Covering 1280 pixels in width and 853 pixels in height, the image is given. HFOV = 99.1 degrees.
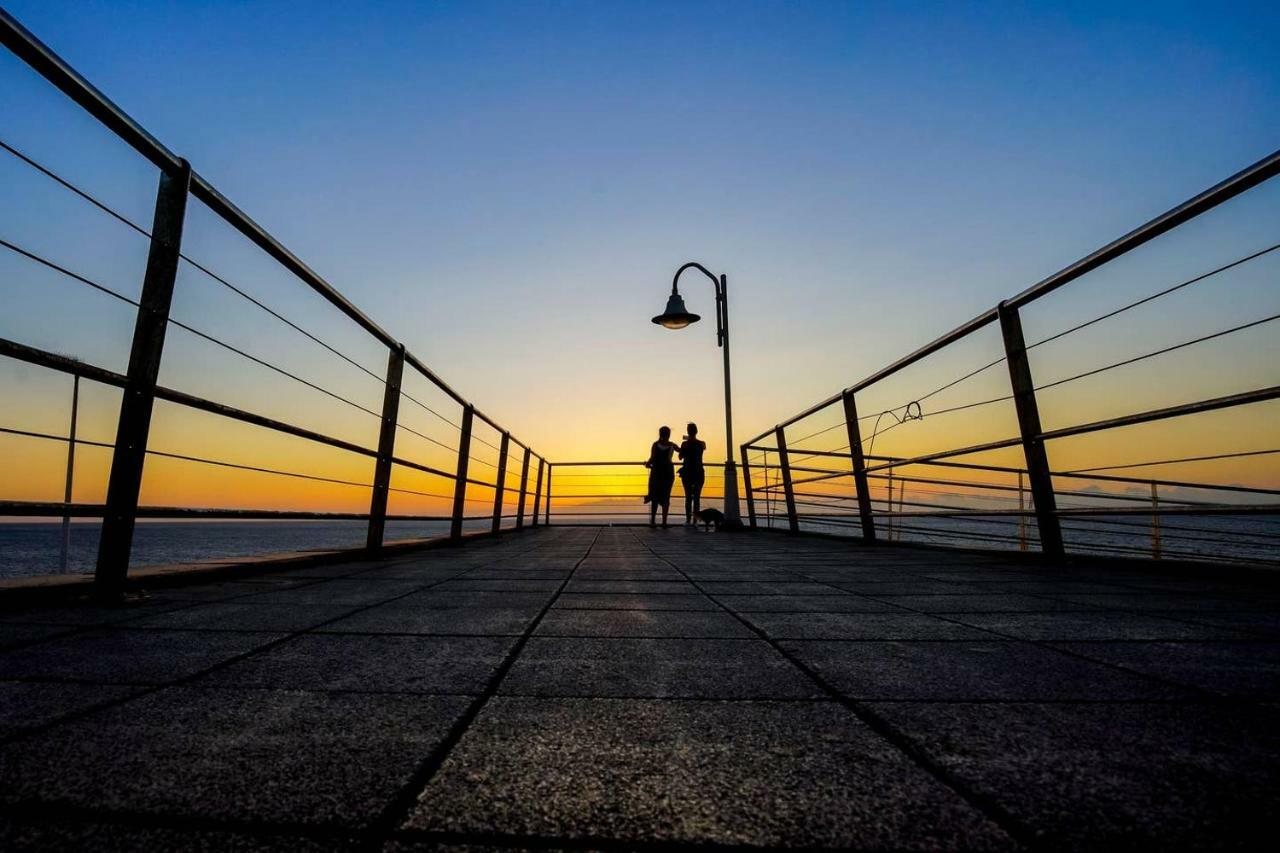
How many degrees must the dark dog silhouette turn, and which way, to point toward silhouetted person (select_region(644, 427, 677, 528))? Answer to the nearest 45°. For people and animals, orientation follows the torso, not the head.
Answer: approximately 45° to its right

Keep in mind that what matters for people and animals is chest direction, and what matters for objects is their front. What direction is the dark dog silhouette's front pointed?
to the viewer's left

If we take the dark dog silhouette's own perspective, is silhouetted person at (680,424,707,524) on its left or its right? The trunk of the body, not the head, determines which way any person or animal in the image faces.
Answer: on its right
